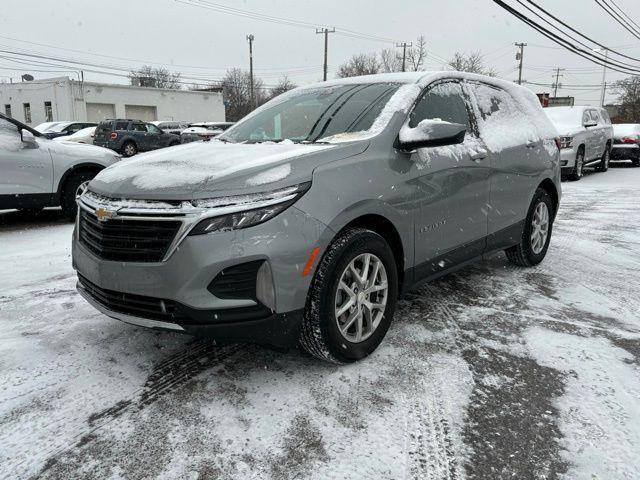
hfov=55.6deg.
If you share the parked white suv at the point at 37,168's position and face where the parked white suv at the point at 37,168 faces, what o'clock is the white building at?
The white building is roughly at 9 o'clock from the parked white suv.

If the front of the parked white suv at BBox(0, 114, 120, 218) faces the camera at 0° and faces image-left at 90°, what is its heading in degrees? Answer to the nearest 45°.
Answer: approximately 270°

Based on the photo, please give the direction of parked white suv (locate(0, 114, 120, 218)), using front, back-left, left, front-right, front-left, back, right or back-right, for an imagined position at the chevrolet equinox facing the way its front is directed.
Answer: right

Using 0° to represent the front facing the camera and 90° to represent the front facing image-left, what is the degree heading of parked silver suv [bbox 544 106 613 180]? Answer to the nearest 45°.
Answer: approximately 45°

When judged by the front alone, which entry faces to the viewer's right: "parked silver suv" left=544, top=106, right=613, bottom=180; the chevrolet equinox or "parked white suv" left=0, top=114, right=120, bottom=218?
"parked white suv" left=0, top=114, right=120, bottom=218

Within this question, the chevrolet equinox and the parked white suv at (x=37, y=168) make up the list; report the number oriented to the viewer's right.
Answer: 1

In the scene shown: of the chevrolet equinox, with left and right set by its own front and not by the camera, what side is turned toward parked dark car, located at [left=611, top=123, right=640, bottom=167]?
back

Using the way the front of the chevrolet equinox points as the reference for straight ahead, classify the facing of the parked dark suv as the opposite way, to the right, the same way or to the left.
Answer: the opposite way

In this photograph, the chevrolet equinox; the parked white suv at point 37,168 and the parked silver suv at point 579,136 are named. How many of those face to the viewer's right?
1

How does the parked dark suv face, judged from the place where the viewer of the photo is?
facing away from the viewer and to the right of the viewer

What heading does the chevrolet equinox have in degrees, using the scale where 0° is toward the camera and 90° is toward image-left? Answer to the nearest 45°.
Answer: approximately 45°

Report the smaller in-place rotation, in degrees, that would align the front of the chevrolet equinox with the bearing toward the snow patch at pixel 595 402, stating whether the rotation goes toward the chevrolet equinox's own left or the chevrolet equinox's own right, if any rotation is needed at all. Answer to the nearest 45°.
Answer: approximately 135° to the chevrolet equinox's own left

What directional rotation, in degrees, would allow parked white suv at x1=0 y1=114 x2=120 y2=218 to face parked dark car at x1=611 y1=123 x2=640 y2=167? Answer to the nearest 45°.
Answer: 0° — it already faces it

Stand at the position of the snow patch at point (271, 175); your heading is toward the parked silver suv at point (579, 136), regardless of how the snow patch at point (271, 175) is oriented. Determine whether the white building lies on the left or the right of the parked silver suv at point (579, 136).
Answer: left
